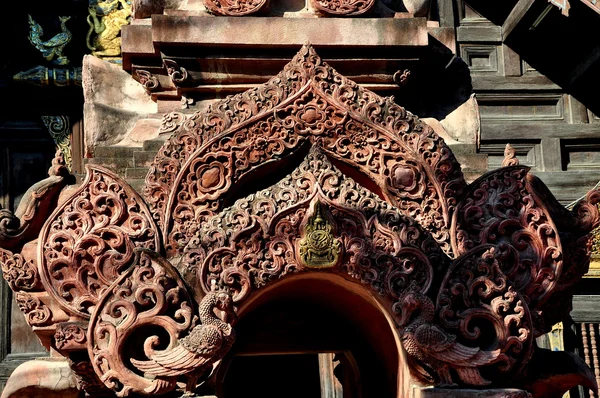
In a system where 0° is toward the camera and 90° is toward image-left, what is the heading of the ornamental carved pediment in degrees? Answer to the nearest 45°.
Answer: approximately 0°

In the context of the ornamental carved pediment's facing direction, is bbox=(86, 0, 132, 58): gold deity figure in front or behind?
behind
